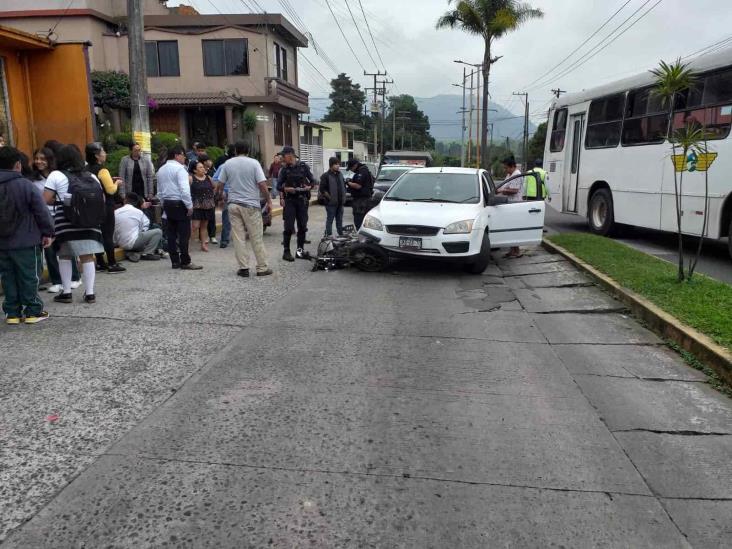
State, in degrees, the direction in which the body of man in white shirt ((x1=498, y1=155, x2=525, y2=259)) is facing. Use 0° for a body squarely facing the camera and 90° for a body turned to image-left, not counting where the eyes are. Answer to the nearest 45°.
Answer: approximately 90°

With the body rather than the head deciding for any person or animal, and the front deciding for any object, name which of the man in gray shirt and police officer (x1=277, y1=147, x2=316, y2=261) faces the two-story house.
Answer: the man in gray shirt

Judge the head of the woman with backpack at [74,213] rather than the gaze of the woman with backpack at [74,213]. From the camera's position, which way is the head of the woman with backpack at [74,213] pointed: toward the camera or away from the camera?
away from the camera

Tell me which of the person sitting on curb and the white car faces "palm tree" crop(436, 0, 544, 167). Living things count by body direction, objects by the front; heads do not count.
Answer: the person sitting on curb

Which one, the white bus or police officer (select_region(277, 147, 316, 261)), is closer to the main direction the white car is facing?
the police officer

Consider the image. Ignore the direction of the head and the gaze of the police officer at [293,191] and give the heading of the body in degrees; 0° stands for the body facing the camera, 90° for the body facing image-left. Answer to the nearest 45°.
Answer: approximately 0°

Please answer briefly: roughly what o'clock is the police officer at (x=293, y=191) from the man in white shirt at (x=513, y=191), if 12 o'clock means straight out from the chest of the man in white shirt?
The police officer is roughly at 11 o'clock from the man in white shirt.

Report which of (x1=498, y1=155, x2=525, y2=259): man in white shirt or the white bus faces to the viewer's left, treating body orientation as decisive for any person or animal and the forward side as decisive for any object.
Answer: the man in white shirt

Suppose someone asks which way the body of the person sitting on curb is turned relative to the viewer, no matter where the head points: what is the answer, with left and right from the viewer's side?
facing away from the viewer and to the right of the viewer

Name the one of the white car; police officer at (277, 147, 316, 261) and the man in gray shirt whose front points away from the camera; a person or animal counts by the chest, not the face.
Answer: the man in gray shirt

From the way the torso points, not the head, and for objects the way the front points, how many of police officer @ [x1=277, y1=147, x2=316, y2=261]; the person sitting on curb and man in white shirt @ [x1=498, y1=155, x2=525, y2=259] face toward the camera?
1

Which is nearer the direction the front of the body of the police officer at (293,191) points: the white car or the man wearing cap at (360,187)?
the white car
